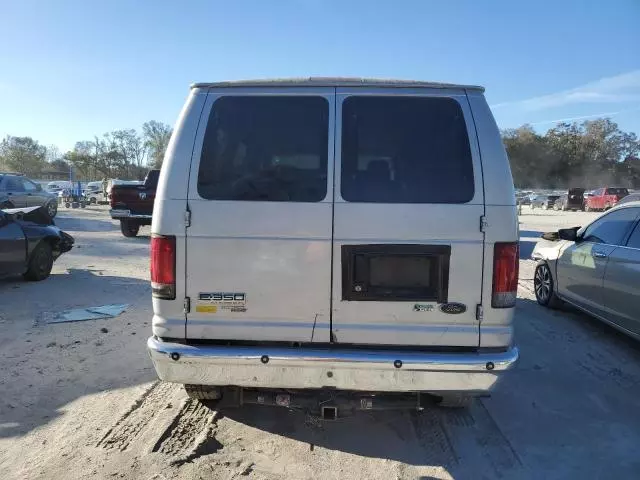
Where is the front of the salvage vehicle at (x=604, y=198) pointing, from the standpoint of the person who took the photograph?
facing the viewer and to the left of the viewer

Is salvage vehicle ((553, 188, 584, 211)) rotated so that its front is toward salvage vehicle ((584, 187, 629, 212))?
no

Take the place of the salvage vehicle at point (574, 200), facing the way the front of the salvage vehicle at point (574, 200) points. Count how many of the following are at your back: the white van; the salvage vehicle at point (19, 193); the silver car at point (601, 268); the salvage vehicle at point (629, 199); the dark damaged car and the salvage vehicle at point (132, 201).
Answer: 0

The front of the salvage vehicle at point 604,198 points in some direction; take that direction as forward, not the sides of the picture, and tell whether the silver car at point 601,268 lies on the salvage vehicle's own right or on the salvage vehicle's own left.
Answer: on the salvage vehicle's own left

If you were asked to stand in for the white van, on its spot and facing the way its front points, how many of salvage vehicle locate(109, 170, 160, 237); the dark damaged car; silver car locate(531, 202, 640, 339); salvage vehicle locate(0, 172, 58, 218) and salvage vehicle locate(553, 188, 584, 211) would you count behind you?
0

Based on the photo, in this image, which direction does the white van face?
away from the camera

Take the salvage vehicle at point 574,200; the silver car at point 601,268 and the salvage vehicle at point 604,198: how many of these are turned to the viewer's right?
0

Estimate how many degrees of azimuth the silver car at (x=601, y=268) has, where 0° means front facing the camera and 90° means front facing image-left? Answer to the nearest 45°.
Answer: approximately 135°

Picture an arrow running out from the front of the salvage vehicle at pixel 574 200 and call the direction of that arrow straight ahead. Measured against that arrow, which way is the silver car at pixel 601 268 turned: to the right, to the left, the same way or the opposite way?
to the right

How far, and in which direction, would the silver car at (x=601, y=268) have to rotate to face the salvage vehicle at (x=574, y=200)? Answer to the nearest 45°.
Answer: approximately 45° to its right

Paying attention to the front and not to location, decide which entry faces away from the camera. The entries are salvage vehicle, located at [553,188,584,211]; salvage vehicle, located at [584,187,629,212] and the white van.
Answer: the white van

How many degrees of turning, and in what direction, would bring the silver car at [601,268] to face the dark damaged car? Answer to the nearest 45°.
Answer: approximately 45° to its left

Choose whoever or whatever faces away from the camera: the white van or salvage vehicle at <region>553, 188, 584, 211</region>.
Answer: the white van

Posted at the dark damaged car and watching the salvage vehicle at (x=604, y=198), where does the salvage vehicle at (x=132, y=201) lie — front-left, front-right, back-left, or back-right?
front-left

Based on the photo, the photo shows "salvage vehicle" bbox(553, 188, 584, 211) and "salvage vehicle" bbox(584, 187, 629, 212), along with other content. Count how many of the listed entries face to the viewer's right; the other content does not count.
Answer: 0

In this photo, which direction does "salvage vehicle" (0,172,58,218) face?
to the viewer's right

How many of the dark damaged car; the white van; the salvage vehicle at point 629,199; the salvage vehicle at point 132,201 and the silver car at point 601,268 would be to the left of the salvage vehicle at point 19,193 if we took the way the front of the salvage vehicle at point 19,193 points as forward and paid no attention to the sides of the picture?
0

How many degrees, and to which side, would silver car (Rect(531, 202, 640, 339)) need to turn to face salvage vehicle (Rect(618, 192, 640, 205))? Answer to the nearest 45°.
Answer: approximately 45° to its right
